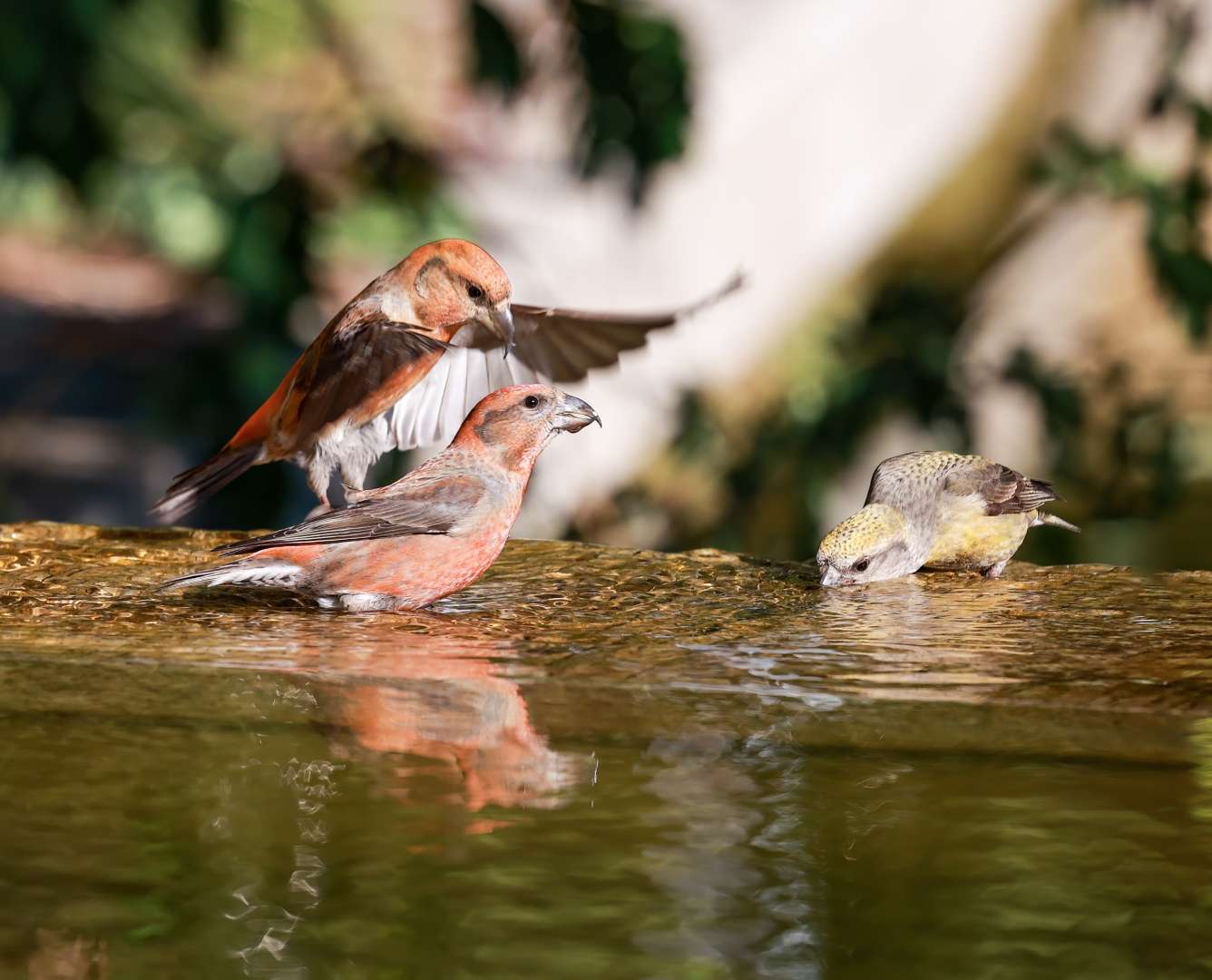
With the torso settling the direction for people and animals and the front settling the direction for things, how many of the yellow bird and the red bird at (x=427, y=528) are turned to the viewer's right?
1

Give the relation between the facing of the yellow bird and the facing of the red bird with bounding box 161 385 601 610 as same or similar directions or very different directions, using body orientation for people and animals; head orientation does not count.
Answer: very different directions

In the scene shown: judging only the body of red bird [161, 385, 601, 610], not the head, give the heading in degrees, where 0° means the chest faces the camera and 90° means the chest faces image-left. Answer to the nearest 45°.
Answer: approximately 270°

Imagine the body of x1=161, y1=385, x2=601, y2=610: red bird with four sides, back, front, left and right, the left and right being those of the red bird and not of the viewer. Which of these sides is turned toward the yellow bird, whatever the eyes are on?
front

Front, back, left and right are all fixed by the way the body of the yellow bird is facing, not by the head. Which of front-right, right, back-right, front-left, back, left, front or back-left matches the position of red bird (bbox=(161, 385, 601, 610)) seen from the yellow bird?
front

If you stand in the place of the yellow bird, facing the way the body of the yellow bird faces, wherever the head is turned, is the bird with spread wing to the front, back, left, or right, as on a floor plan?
front

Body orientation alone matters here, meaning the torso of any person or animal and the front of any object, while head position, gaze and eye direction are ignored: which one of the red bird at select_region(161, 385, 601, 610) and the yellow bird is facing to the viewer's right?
the red bird

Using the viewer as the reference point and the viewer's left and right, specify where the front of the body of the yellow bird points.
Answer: facing the viewer and to the left of the viewer
